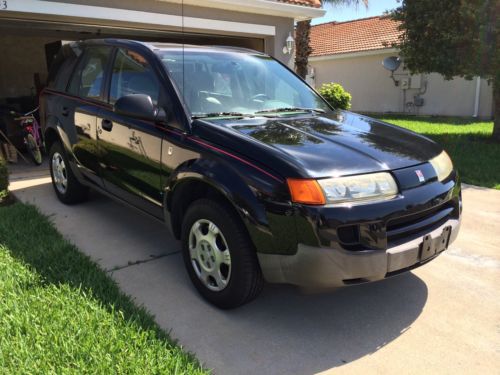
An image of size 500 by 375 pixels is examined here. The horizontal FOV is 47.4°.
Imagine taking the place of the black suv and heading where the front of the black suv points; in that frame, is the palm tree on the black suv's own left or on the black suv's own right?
on the black suv's own left

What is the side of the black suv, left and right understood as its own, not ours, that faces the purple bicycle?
back

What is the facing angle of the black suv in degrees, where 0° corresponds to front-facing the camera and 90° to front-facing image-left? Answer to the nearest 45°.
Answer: approximately 315°

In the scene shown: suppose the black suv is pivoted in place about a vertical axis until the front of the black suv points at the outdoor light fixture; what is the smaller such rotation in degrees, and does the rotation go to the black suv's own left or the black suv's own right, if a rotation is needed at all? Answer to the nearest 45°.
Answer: approximately 135° to the black suv's own left

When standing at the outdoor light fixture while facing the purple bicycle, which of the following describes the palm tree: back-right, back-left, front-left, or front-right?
back-right

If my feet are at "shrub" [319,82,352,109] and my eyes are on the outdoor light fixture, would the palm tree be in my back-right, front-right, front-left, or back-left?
front-right

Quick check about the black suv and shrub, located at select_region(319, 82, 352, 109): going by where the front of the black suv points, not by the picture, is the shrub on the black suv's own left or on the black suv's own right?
on the black suv's own left

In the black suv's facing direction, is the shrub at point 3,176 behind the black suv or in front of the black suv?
behind
